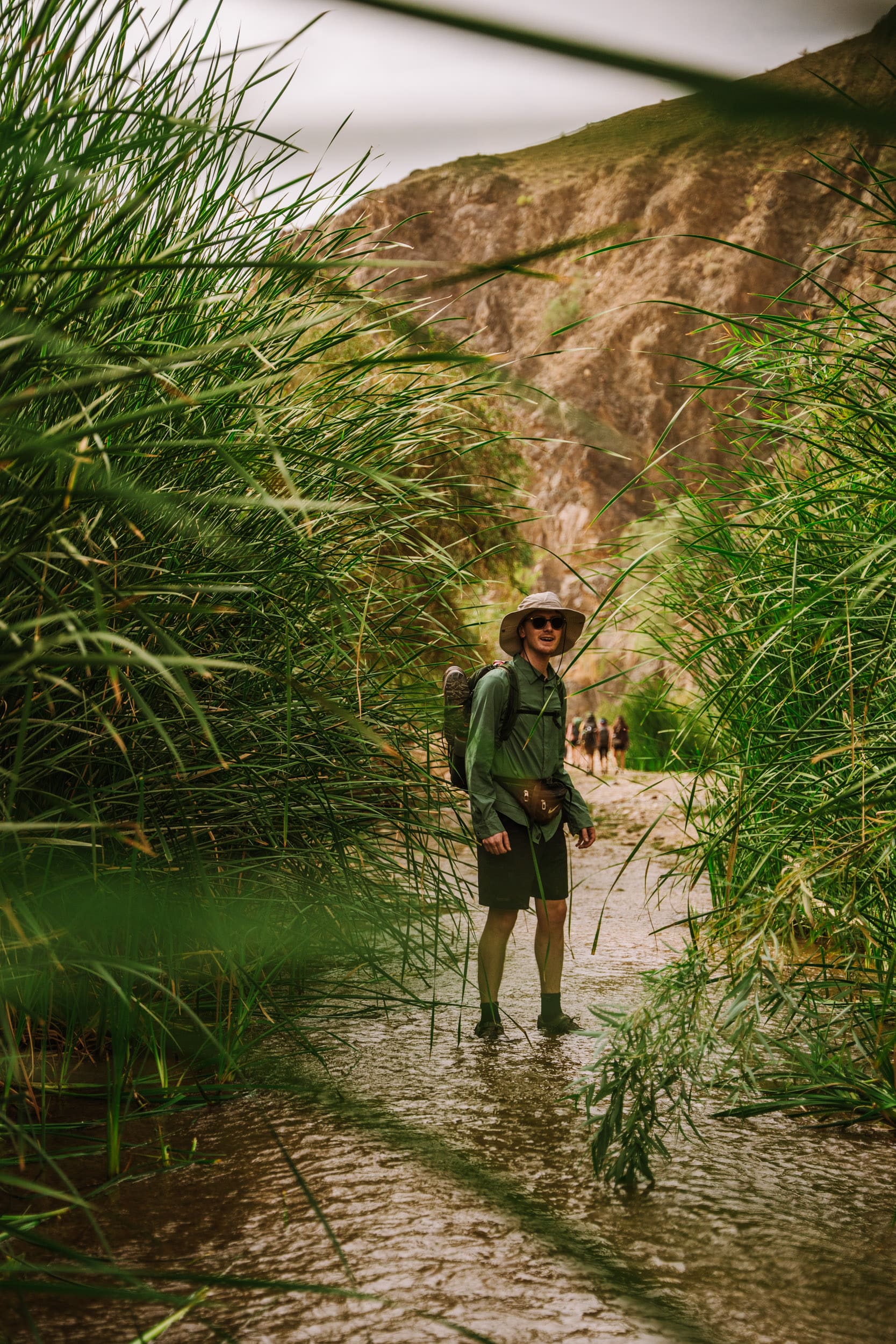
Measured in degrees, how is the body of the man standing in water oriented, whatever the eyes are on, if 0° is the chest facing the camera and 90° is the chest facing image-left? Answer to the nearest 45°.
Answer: approximately 315°

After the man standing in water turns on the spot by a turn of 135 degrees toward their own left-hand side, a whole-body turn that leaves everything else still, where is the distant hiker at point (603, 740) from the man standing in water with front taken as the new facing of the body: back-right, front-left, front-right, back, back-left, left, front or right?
front

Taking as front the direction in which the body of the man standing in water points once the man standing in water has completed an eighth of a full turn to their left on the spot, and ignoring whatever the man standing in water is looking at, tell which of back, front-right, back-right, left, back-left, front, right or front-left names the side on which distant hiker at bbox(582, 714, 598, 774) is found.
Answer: left
